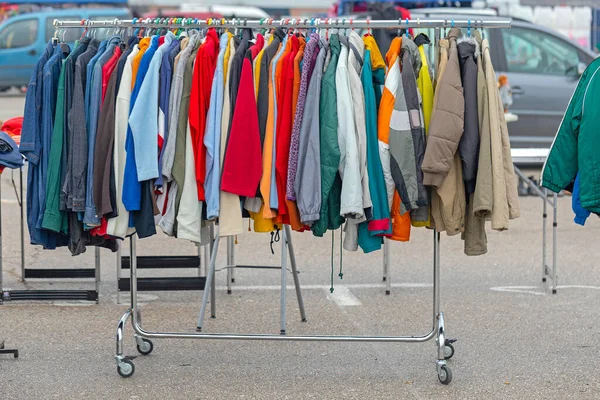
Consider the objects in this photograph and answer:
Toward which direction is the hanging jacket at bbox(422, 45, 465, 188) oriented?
to the viewer's left

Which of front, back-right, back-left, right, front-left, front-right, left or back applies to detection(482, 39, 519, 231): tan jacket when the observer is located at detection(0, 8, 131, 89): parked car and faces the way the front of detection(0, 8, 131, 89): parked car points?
left

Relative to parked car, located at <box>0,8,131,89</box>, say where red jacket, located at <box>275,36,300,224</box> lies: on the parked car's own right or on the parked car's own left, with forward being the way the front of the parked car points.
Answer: on the parked car's own left

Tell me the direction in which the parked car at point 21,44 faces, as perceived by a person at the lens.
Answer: facing to the left of the viewer

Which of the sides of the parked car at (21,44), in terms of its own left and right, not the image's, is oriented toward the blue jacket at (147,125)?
left

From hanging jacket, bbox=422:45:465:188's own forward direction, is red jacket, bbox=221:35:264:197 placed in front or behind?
in front
